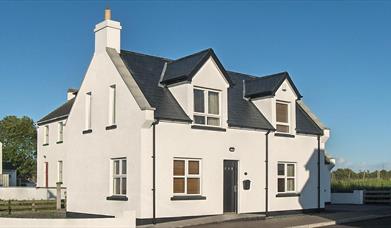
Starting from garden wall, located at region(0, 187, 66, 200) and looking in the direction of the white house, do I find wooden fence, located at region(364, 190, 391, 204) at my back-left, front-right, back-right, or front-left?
front-left

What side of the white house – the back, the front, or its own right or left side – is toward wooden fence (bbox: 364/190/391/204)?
left

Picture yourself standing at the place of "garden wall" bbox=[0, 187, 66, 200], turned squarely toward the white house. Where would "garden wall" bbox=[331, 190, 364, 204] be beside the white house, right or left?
left

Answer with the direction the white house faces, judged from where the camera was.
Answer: facing the viewer and to the right of the viewer
